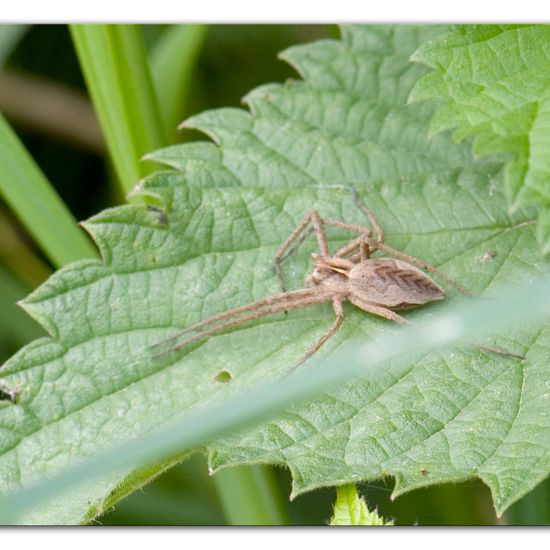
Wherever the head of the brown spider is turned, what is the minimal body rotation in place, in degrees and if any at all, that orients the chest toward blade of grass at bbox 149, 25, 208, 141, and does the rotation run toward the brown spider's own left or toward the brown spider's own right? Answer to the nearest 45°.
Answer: approximately 90° to the brown spider's own right

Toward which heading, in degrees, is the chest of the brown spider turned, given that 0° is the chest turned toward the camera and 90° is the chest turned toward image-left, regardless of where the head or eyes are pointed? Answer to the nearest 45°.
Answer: approximately 90°
